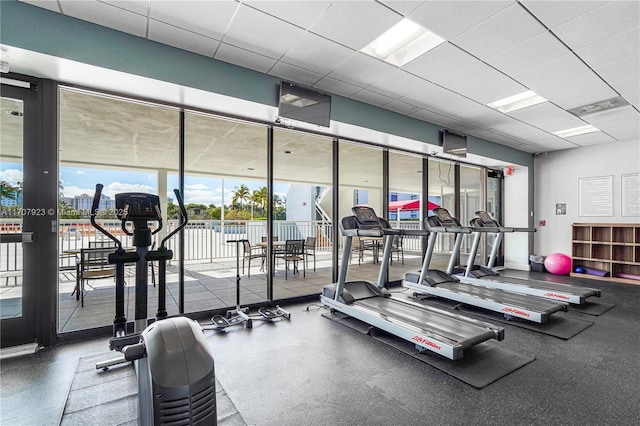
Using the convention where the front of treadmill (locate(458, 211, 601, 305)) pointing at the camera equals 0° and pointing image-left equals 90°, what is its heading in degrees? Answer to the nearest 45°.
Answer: approximately 135°

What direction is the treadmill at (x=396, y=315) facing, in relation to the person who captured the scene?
facing away from the viewer and to the left of the viewer

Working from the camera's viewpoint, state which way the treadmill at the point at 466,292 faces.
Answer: facing away from the viewer and to the left of the viewer

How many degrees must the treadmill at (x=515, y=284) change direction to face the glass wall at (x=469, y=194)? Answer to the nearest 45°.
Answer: approximately 45° to its right

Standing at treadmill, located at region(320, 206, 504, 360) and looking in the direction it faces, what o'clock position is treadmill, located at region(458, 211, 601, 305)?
treadmill, located at region(458, 211, 601, 305) is roughly at 3 o'clock from treadmill, located at region(320, 206, 504, 360).

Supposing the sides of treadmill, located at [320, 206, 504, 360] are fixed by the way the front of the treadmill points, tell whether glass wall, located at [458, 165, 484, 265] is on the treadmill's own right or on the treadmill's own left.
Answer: on the treadmill's own right

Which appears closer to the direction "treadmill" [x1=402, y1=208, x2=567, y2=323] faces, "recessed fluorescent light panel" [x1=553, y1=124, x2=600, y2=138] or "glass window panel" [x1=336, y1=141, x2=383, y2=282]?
the glass window panel

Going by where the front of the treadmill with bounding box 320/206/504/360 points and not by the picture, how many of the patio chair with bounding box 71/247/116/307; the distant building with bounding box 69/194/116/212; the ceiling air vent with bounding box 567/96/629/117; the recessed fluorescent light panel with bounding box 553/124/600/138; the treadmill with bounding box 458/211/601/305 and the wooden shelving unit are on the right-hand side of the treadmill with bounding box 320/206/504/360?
4

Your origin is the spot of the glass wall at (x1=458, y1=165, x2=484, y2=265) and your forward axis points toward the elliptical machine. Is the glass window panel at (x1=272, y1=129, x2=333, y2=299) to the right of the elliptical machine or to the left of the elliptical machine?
right

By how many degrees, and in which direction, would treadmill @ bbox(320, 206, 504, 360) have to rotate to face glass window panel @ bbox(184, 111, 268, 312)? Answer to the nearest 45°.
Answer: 0° — it already faces it

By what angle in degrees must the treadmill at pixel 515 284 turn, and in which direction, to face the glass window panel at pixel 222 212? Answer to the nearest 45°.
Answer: approximately 45° to its left
